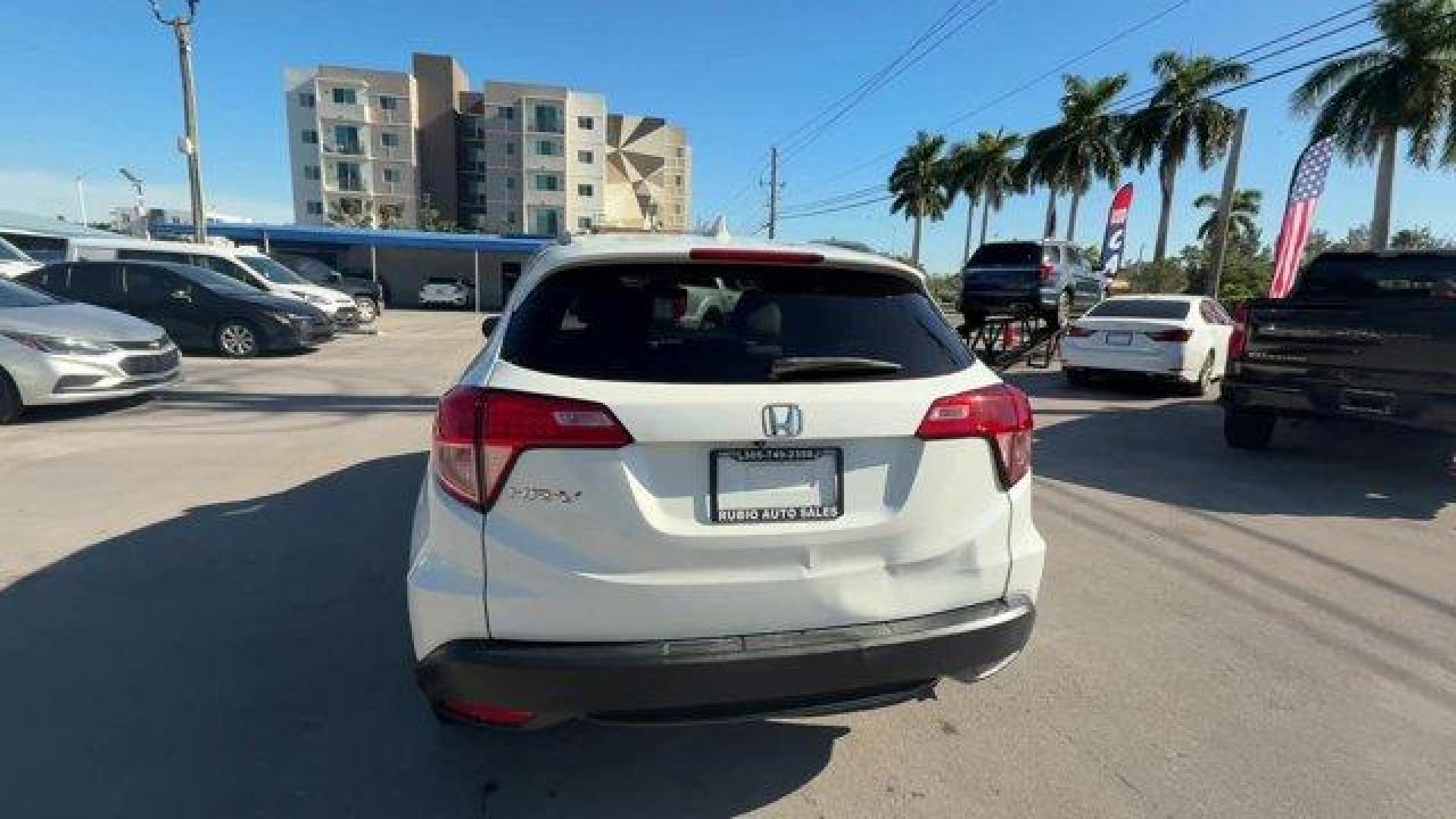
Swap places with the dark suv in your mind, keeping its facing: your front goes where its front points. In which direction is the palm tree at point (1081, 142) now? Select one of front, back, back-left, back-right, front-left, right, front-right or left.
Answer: front-left

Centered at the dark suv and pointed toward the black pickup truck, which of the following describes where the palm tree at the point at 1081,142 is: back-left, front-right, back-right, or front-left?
back-left

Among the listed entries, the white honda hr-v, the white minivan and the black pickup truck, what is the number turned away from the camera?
2

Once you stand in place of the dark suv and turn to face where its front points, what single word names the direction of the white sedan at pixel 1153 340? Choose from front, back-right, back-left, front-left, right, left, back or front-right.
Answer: right

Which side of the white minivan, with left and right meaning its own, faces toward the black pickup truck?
front

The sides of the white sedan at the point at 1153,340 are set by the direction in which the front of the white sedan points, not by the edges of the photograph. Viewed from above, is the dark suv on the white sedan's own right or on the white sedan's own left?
on the white sedan's own left

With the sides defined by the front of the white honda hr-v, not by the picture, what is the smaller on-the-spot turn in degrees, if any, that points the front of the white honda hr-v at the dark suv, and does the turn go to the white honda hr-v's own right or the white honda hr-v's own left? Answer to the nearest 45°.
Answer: approximately 45° to the white honda hr-v's own right

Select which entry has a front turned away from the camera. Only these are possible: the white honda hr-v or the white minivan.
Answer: the white honda hr-v

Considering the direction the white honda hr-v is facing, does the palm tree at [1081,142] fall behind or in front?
in front

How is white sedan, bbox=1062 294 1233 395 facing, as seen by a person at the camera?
facing away from the viewer and to the right of the viewer

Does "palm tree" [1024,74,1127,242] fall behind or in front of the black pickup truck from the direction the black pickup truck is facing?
in front

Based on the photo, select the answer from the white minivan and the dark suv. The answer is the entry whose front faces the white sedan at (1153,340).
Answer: the white minivan

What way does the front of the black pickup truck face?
away from the camera

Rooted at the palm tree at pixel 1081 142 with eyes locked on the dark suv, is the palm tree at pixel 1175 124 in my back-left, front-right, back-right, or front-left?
front-left

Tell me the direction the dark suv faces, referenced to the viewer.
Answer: facing away from the viewer and to the right of the viewer

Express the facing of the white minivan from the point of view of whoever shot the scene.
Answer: facing the viewer and to the right of the viewer

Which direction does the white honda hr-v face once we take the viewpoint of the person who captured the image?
facing away from the viewer

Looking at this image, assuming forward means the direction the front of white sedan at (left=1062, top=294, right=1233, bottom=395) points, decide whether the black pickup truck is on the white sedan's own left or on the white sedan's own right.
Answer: on the white sedan's own right

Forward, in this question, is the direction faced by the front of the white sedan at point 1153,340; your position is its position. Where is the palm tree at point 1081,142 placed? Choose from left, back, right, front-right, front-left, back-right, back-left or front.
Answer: front-left
